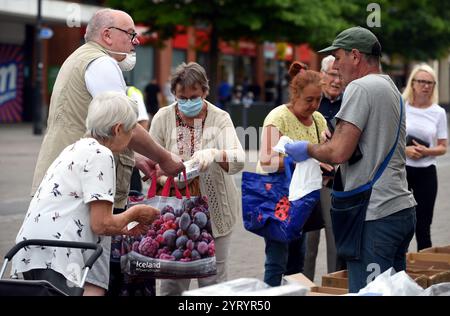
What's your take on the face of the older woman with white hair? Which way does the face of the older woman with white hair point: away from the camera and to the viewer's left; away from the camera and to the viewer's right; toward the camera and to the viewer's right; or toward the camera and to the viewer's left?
away from the camera and to the viewer's right

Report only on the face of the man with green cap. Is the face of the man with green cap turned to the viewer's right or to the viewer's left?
to the viewer's left

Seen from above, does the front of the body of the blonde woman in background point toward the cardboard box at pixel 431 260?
yes

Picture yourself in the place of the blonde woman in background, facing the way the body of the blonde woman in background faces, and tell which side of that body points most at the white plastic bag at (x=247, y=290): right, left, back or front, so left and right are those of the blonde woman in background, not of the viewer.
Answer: front

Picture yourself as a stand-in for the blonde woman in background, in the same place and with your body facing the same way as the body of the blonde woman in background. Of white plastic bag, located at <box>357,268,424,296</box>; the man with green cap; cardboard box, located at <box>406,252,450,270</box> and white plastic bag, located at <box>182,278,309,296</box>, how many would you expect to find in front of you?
4

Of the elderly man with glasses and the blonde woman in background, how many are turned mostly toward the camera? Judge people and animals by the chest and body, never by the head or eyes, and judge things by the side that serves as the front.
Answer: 1

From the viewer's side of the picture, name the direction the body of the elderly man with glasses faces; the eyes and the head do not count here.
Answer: to the viewer's right

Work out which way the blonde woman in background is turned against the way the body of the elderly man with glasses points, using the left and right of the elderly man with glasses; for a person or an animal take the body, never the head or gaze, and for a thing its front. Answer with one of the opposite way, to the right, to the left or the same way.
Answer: to the right

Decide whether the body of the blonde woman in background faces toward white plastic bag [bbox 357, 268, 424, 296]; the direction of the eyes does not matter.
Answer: yes

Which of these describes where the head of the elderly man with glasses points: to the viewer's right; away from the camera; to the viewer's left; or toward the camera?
to the viewer's right
